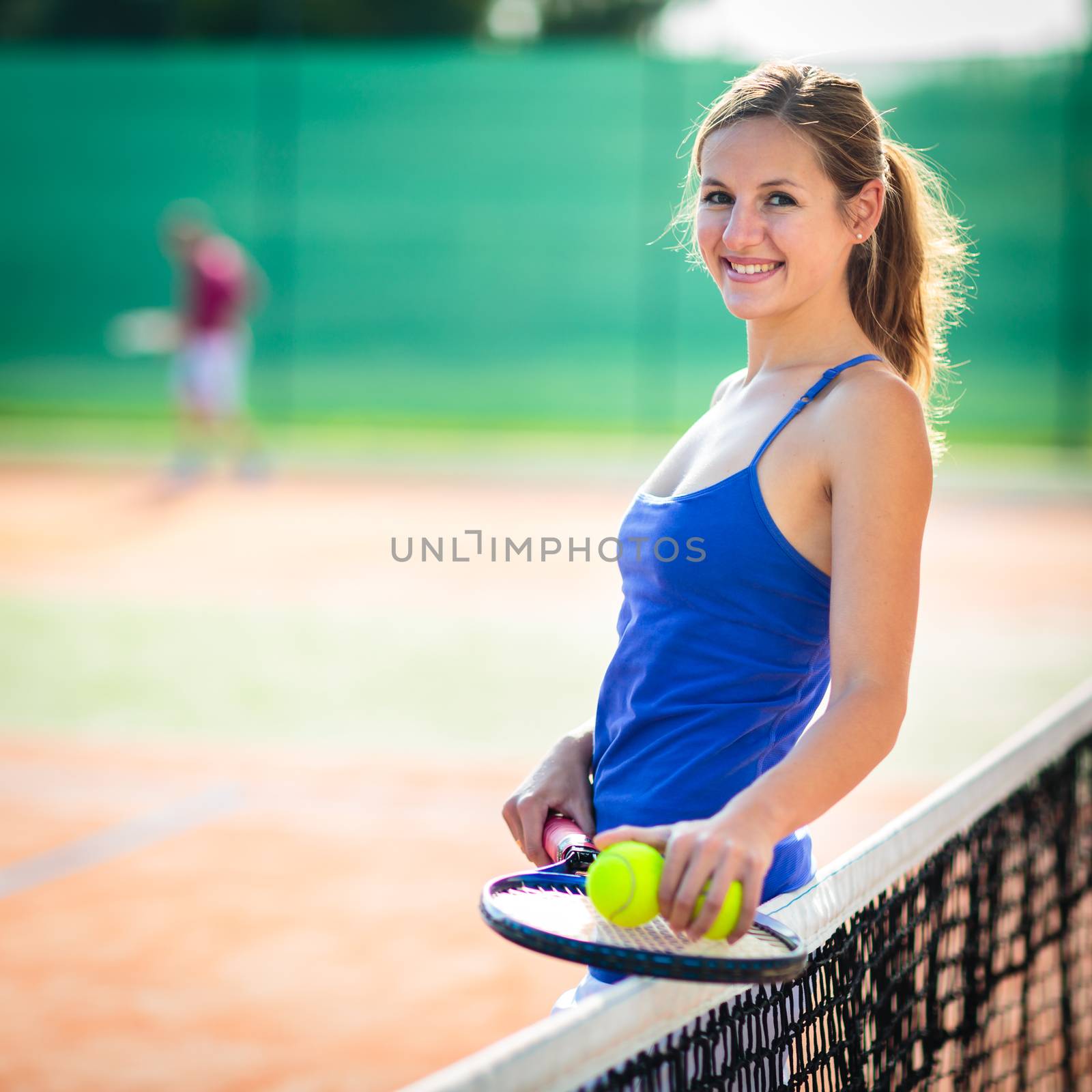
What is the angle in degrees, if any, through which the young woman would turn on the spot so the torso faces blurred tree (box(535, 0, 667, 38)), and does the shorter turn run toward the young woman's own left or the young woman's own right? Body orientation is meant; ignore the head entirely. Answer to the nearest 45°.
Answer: approximately 135° to the young woman's own right

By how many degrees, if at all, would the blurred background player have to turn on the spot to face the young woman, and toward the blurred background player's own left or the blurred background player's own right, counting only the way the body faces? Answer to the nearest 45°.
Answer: approximately 45° to the blurred background player's own left

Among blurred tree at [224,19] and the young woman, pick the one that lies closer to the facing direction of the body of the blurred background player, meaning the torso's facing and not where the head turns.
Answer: the young woman

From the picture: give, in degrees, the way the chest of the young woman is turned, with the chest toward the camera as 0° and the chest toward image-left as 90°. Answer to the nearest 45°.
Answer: approximately 45°

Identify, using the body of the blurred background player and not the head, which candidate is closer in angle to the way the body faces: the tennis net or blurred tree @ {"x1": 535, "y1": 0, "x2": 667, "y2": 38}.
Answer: the tennis net

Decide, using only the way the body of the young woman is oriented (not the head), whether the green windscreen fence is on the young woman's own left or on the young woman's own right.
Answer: on the young woman's own right

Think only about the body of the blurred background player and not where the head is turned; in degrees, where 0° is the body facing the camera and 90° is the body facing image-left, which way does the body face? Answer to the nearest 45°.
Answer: approximately 45°

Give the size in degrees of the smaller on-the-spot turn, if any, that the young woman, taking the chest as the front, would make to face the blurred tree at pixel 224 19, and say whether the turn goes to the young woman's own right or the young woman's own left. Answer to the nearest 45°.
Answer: approximately 135° to the young woman's own right

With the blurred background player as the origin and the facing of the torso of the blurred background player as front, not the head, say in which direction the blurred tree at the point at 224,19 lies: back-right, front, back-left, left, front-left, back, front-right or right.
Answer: back-right
